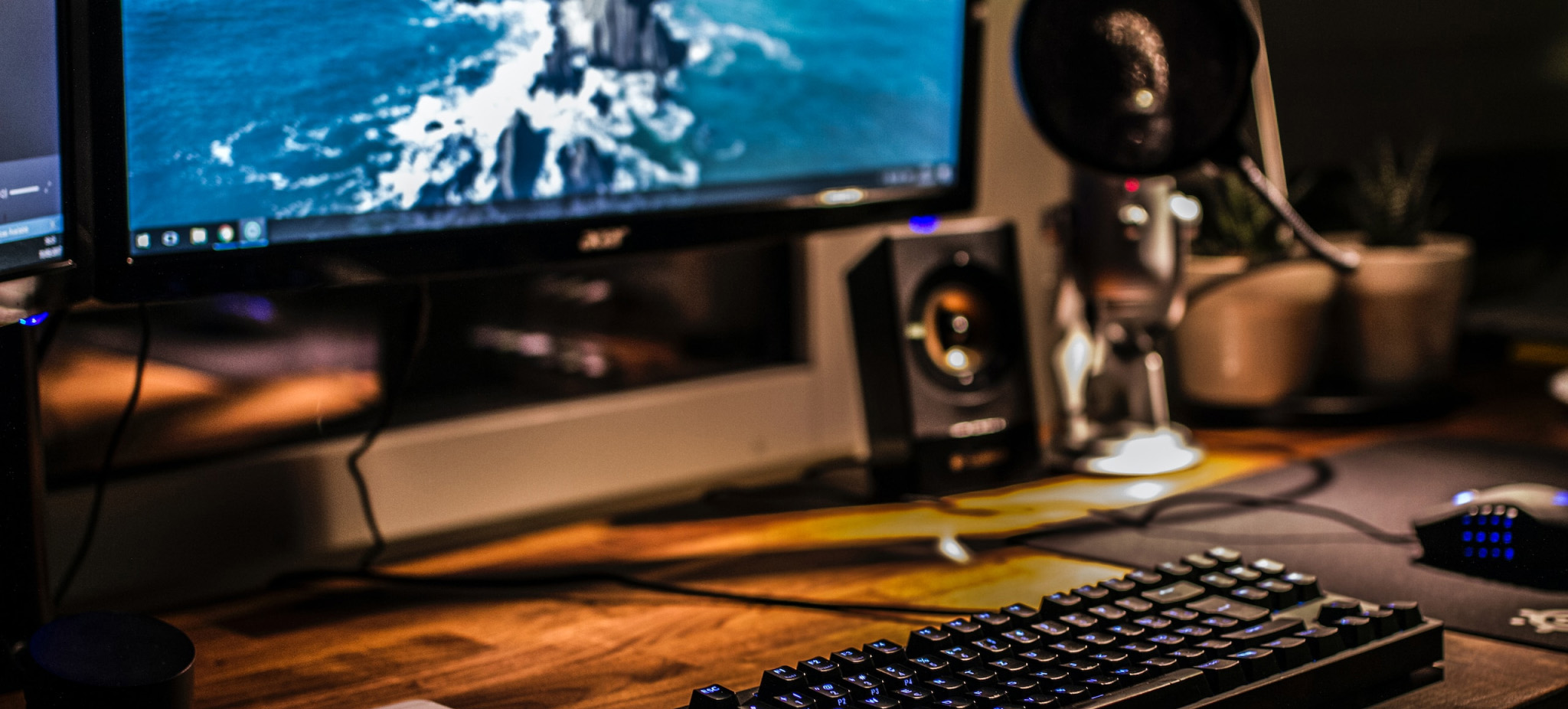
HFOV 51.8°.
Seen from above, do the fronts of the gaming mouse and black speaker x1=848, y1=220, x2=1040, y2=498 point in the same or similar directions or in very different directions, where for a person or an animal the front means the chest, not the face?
very different directions

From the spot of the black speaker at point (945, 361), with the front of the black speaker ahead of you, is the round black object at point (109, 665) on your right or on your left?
on your right

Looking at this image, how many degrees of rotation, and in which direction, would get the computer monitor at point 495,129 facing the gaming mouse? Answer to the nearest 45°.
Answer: approximately 45° to its left

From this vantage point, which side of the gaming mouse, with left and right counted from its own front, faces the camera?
left

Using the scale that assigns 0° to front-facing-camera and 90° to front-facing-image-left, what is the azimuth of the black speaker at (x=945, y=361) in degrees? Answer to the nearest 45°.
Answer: approximately 315°

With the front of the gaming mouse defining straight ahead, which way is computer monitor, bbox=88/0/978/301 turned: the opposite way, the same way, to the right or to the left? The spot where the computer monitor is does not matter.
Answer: the opposite way
